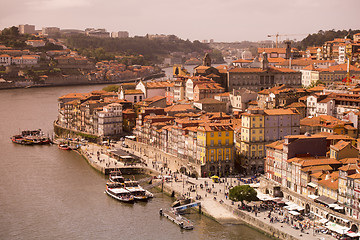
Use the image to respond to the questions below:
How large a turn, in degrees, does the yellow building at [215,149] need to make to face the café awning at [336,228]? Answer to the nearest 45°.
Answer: approximately 45° to its left

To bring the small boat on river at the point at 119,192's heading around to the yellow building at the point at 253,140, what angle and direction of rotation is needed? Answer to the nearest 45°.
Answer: approximately 45° to its left

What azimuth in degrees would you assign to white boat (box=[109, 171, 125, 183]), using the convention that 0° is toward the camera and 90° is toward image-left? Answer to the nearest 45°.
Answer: approximately 315°

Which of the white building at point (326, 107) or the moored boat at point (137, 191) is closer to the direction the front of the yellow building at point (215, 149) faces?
the moored boat

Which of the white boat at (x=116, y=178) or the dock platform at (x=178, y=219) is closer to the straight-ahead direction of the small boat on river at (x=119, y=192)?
the dock platform

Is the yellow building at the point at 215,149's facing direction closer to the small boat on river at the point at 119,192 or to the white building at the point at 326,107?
the small boat on river

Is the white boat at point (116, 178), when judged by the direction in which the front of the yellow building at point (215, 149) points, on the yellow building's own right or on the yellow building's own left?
on the yellow building's own right

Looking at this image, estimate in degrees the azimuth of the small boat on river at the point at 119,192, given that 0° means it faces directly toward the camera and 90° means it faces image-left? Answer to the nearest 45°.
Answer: approximately 315°

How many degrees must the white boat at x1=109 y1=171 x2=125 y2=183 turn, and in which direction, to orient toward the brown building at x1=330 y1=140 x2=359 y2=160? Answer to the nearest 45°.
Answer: approximately 45° to its left

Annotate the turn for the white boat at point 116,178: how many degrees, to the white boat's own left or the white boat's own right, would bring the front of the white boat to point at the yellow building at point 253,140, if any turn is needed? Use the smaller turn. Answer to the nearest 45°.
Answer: approximately 45° to the white boat's own left

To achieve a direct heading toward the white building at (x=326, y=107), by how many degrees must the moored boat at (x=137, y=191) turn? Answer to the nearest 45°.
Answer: approximately 90° to its left

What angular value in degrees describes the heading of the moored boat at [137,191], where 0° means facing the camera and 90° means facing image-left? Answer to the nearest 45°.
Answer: approximately 315°

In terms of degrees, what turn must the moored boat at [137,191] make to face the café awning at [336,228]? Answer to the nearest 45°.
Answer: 0° — it already faces it
